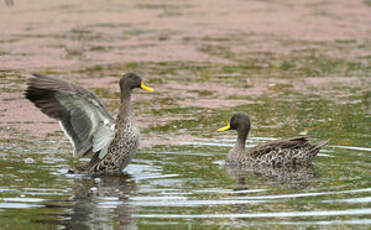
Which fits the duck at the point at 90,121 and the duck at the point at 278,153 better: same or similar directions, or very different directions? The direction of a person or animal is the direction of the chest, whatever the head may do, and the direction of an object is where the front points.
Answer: very different directions

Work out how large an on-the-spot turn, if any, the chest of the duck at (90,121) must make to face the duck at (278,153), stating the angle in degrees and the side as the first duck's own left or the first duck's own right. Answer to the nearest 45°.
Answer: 0° — it already faces it

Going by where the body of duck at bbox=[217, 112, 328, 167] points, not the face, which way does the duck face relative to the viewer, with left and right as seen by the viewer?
facing to the left of the viewer

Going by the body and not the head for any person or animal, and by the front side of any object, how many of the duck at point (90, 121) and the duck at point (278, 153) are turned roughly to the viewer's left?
1

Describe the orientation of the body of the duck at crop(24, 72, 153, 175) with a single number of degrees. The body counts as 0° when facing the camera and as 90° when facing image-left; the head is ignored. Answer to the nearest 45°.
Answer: approximately 270°
